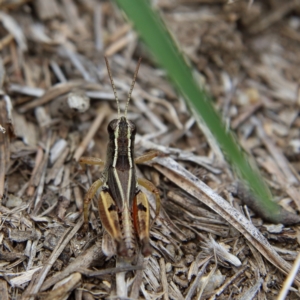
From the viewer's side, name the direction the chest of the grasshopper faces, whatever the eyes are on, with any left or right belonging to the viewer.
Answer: facing away from the viewer
